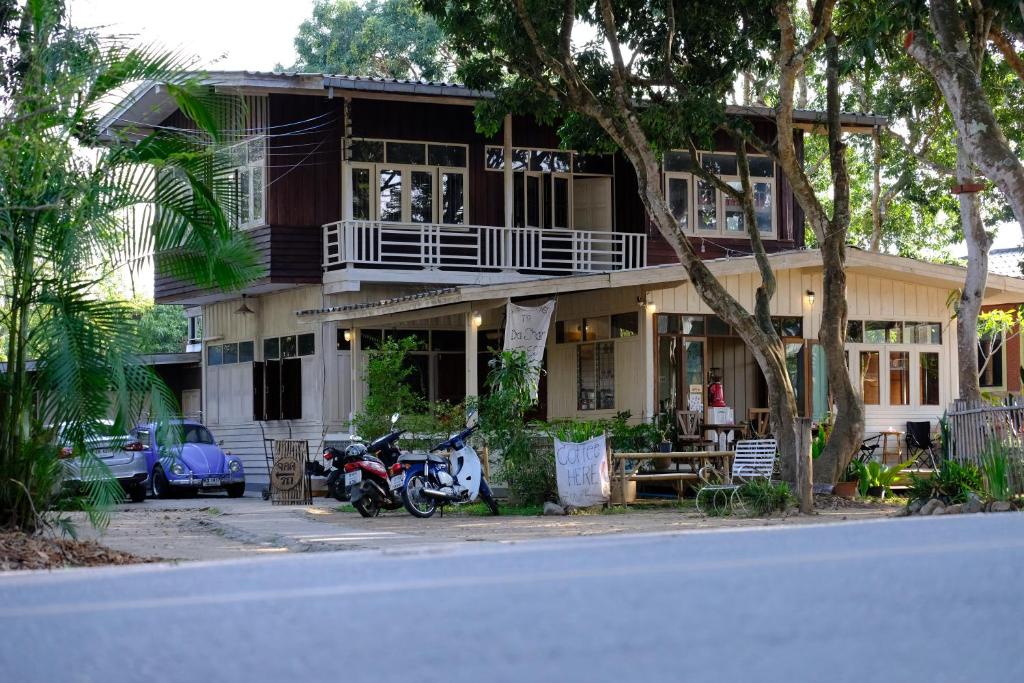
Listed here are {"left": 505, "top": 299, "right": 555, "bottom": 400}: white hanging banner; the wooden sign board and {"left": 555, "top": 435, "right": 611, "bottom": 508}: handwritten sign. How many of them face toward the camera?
3

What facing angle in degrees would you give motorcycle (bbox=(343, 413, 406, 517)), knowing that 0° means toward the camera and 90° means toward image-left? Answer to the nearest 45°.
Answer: approximately 225°

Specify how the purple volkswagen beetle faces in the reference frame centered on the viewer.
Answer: facing the viewer and to the right of the viewer

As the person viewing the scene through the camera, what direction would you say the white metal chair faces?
facing the viewer and to the left of the viewer

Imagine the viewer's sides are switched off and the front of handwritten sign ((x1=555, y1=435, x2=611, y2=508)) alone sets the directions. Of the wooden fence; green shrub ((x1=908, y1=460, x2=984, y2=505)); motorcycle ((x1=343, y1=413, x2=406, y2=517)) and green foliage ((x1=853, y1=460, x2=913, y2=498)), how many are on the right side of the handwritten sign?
1

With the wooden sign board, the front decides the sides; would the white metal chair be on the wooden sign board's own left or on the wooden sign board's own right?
on the wooden sign board's own left

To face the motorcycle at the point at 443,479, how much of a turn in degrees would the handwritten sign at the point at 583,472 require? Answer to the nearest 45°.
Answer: approximately 90° to its right

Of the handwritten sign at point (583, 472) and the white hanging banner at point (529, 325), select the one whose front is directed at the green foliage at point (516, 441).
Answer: the white hanging banner

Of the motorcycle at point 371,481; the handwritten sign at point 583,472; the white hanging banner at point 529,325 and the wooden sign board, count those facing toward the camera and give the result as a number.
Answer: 3

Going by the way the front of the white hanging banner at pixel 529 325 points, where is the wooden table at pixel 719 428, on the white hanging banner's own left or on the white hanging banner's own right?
on the white hanging banner's own left

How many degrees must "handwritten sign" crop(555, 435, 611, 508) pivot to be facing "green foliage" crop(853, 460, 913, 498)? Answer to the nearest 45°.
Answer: approximately 135° to its left

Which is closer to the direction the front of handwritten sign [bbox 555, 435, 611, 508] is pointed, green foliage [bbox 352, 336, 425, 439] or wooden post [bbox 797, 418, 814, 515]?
the wooden post

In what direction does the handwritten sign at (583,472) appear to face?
toward the camera

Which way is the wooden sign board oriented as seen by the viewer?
toward the camera

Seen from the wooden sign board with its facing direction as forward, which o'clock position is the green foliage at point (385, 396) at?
The green foliage is roughly at 8 o'clock from the wooden sign board.

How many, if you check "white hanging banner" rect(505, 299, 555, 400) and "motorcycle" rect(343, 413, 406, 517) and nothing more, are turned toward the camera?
1
